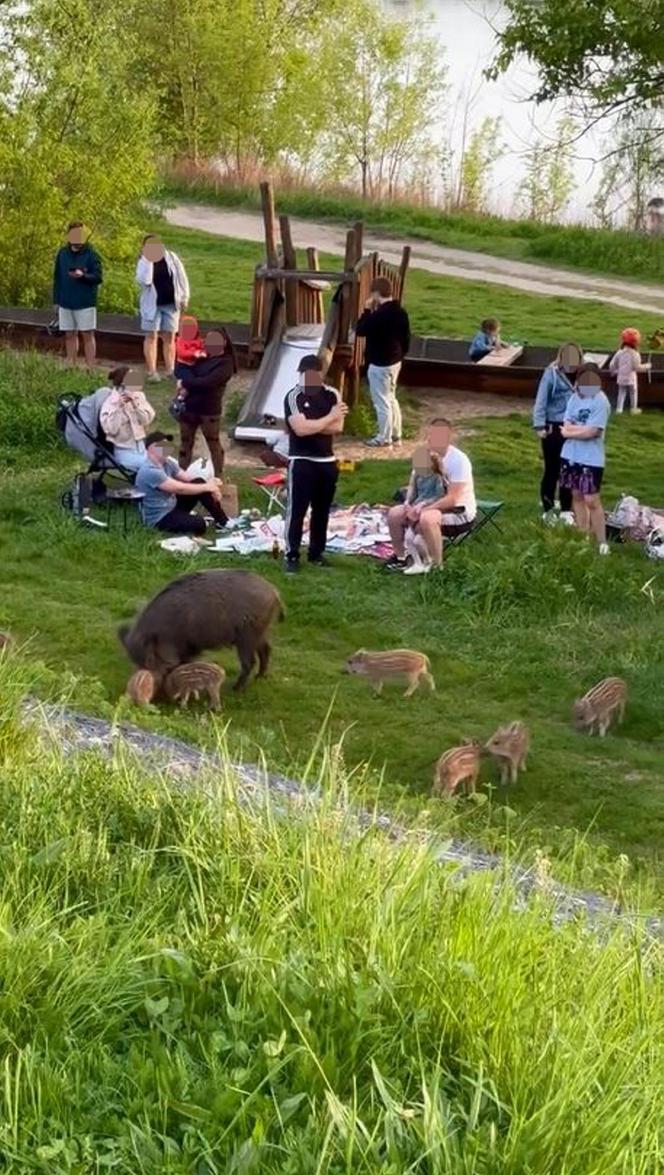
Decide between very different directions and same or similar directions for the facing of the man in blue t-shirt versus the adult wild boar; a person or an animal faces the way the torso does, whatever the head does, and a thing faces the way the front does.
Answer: very different directions

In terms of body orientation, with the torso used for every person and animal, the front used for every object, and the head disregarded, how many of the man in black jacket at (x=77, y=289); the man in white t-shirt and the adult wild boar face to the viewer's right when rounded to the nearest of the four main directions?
0

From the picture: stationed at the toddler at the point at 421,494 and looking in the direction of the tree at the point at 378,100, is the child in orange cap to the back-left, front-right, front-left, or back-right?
front-right

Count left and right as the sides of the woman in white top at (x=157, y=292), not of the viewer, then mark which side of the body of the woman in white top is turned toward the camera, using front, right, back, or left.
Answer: front

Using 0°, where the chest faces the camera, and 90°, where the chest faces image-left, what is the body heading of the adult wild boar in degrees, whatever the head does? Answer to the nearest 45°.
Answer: approximately 90°

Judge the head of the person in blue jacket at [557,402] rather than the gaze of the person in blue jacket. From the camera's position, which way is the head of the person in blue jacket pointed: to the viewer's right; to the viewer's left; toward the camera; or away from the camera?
toward the camera

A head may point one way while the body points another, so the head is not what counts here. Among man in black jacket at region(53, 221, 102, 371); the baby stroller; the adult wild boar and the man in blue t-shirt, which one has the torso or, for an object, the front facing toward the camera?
the man in black jacket

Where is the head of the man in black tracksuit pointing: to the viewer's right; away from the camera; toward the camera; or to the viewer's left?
toward the camera

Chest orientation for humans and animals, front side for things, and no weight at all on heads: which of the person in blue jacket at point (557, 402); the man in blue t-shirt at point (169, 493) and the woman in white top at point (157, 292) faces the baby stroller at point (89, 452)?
the woman in white top

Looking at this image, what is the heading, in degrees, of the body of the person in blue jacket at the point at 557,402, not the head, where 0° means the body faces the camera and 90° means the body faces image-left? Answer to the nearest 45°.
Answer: approximately 315°

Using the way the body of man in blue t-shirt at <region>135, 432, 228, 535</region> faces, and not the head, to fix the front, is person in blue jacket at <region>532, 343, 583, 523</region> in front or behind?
in front

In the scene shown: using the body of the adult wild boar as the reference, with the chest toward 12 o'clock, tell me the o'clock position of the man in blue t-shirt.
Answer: The man in blue t-shirt is roughly at 3 o'clock from the adult wild boar.
